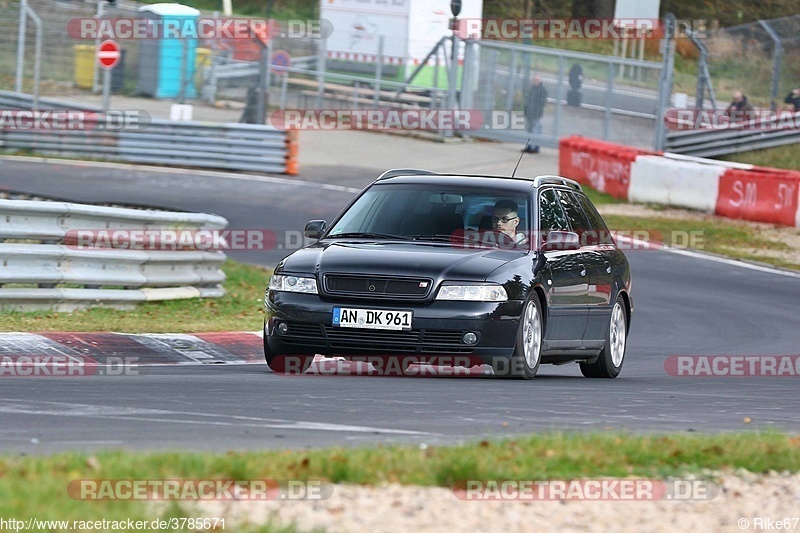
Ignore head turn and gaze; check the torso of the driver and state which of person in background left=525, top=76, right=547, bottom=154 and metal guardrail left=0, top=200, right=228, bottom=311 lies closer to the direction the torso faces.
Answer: the metal guardrail

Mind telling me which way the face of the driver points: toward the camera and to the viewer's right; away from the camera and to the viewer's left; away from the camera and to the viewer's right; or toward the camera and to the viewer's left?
toward the camera and to the viewer's left

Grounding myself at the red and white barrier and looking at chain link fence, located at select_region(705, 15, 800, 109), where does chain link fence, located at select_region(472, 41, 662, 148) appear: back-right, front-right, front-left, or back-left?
front-left

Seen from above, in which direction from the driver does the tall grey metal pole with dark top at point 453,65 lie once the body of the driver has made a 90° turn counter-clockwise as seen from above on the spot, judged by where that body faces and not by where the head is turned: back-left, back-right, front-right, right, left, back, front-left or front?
back-left

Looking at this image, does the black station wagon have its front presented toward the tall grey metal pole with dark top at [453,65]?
no

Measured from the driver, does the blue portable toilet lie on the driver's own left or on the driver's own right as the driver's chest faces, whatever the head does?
on the driver's own right

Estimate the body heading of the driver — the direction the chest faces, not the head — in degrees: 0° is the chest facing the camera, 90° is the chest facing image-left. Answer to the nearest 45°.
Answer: approximately 45°

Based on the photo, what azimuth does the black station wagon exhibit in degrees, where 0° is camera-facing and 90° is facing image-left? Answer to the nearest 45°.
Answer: approximately 45°

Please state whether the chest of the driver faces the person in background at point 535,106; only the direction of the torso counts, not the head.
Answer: no

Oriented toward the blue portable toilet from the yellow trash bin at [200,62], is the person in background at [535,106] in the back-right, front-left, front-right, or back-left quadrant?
back-left

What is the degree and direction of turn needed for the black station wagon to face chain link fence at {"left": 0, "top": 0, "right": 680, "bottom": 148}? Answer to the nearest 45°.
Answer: approximately 135° to its right

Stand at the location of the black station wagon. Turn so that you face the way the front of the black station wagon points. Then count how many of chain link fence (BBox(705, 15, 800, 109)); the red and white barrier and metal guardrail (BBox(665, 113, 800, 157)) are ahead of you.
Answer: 0

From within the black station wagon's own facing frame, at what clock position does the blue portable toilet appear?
The blue portable toilet is roughly at 4 o'clock from the black station wagon.
